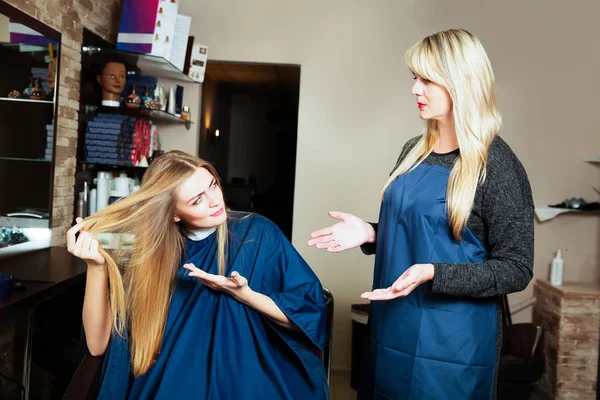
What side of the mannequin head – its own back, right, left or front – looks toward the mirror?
right

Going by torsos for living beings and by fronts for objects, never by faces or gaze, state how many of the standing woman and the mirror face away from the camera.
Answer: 0

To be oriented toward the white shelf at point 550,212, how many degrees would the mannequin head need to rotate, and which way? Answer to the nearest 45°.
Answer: approximately 45° to its left

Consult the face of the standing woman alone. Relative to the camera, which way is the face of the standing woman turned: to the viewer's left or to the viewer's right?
to the viewer's left

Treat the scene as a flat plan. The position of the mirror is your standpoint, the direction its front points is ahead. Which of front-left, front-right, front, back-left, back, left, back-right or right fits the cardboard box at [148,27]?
left

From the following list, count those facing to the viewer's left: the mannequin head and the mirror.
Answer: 0

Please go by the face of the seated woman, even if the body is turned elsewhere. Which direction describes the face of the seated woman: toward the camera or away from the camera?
toward the camera

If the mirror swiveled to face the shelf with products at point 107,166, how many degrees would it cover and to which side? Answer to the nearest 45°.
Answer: approximately 90° to its left

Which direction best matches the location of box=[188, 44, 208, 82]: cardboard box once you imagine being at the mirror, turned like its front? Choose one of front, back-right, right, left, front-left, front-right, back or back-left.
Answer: left

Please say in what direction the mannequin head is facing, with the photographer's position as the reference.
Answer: facing the viewer and to the right of the viewer

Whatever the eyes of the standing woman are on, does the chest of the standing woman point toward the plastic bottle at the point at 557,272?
no

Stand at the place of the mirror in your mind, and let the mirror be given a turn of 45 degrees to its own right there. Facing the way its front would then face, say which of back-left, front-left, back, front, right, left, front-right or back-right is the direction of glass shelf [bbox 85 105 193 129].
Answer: back-left

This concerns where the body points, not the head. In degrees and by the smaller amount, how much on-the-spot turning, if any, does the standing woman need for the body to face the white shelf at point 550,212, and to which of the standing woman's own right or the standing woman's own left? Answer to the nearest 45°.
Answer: approximately 135° to the standing woman's own right

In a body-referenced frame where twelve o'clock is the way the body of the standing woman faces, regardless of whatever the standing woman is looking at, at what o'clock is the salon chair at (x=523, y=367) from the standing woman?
The salon chair is roughly at 5 o'clock from the standing woman.

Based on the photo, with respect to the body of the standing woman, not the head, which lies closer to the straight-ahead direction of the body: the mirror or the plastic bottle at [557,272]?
the mirror

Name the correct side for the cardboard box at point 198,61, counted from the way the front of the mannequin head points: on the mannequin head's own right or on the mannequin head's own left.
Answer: on the mannequin head's own left

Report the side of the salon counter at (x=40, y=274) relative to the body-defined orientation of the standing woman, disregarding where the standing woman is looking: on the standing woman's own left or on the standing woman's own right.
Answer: on the standing woman's own right

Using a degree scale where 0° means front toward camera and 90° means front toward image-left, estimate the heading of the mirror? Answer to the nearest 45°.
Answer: approximately 315°

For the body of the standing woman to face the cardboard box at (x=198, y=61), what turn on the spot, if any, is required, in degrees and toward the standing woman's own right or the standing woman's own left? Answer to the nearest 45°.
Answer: approximately 90° to the standing woman's own right
